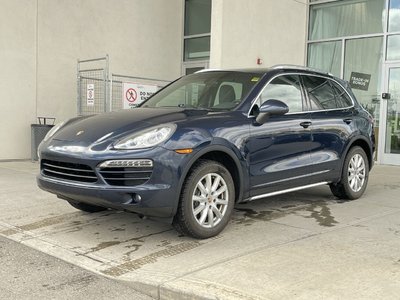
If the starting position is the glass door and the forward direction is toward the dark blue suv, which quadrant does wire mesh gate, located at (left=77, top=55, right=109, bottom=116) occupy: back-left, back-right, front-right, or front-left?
front-right

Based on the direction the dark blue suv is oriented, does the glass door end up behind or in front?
behind

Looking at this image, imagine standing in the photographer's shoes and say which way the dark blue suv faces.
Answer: facing the viewer and to the left of the viewer

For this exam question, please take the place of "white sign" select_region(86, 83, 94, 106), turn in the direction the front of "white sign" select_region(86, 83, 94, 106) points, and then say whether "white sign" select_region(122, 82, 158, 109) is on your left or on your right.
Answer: on your left

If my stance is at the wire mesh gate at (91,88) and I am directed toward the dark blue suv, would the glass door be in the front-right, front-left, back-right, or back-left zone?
front-left

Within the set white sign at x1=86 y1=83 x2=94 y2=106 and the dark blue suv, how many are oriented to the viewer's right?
0

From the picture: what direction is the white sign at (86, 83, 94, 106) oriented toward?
toward the camera

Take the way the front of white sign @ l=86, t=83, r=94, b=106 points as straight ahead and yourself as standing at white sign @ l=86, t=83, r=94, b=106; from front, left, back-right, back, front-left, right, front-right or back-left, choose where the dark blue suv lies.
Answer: front

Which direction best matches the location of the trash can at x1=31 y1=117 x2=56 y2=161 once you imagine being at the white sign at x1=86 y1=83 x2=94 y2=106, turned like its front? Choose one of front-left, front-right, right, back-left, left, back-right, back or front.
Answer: right

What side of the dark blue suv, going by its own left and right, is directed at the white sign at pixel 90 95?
right

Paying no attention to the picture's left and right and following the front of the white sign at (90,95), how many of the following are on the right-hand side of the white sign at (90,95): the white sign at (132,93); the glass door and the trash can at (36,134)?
1

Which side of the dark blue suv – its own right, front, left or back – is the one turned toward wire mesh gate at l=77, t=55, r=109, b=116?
right

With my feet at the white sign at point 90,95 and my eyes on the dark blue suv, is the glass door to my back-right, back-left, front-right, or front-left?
front-left

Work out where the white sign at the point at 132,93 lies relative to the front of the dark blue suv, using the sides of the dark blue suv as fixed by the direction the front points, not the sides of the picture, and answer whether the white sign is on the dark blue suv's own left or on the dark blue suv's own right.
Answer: on the dark blue suv's own right
